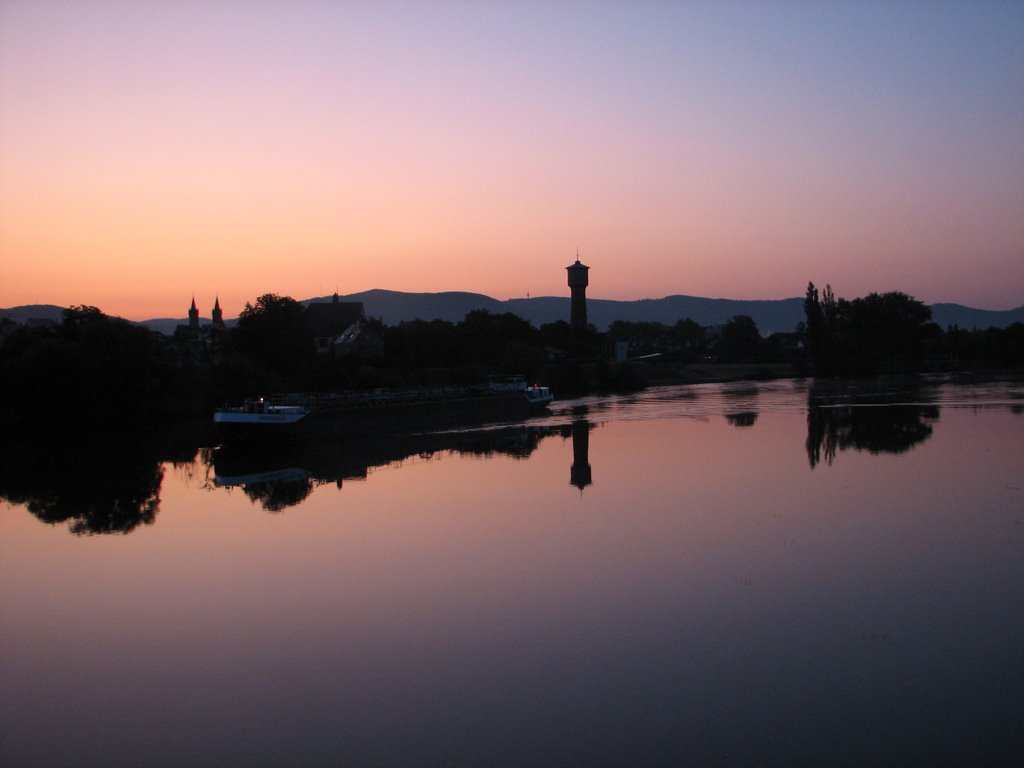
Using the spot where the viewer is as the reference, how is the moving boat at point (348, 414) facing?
facing the viewer and to the left of the viewer
